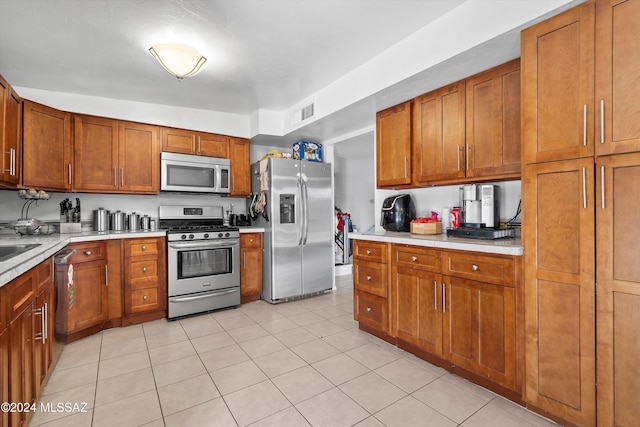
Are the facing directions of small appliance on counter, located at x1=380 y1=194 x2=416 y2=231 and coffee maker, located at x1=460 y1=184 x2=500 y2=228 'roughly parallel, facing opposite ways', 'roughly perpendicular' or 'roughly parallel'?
roughly parallel

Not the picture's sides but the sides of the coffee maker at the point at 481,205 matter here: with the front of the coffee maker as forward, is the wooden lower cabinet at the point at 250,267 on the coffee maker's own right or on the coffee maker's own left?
on the coffee maker's own right

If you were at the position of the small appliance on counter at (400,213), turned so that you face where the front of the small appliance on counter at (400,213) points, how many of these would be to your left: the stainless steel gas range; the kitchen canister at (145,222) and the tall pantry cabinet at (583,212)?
1

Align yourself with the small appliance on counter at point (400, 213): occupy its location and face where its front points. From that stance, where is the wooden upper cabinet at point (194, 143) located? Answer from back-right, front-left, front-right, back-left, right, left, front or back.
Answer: front-right

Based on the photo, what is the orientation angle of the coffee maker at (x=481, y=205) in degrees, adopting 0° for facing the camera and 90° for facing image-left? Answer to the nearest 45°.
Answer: approximately 45°

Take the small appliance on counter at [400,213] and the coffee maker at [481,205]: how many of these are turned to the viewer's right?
0

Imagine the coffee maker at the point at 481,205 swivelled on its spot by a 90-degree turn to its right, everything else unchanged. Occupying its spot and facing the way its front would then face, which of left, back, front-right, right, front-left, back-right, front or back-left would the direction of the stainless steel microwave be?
front-left

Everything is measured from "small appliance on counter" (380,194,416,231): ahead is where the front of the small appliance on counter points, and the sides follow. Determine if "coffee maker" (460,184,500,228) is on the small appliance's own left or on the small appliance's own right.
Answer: on the small appliance's own left

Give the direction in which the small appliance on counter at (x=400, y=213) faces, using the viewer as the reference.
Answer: facing the viewer and to the left of the viewer

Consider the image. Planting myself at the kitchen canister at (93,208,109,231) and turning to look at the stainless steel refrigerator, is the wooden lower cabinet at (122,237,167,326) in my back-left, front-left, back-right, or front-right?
front-right

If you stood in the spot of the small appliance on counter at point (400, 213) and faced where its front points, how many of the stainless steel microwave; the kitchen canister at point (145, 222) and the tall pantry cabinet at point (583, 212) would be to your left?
1

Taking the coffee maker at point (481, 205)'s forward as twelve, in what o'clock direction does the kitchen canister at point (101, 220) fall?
The kitchen canister is roughly at 1 o'clock from the coffee maker.

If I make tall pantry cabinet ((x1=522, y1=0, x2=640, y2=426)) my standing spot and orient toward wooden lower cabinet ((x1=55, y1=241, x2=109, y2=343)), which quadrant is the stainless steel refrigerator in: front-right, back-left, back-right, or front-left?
front-right
